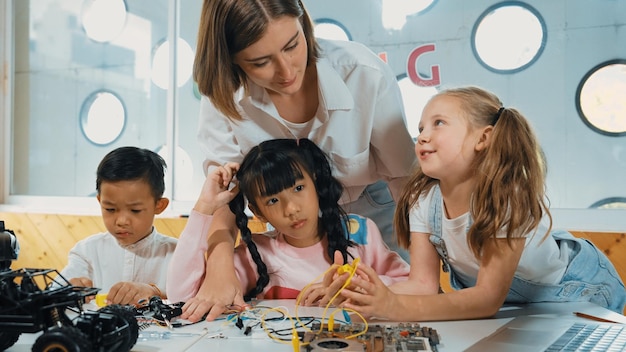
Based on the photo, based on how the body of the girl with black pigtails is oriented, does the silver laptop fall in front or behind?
in front

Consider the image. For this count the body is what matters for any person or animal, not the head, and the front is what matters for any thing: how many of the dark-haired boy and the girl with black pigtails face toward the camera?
2

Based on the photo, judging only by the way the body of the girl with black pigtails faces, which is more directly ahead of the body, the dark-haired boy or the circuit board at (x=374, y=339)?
the circuit board

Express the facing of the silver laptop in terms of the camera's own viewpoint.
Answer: facing to the left of the viewer

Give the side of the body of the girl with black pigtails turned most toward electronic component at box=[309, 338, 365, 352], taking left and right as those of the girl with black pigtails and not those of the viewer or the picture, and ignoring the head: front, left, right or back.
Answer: front

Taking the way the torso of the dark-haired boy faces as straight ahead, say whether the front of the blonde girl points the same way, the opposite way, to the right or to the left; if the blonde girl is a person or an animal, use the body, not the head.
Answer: to the right

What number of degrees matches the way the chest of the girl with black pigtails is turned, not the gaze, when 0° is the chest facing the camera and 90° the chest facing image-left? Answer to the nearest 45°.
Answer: approximately 0°

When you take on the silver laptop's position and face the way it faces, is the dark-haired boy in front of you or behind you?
in front

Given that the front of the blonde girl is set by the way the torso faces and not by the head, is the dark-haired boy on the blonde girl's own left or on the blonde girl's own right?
on the blonde girl's own right
